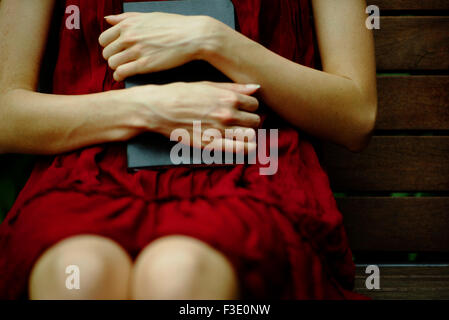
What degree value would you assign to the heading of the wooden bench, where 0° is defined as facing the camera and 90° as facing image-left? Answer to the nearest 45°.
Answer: approximately 0°
